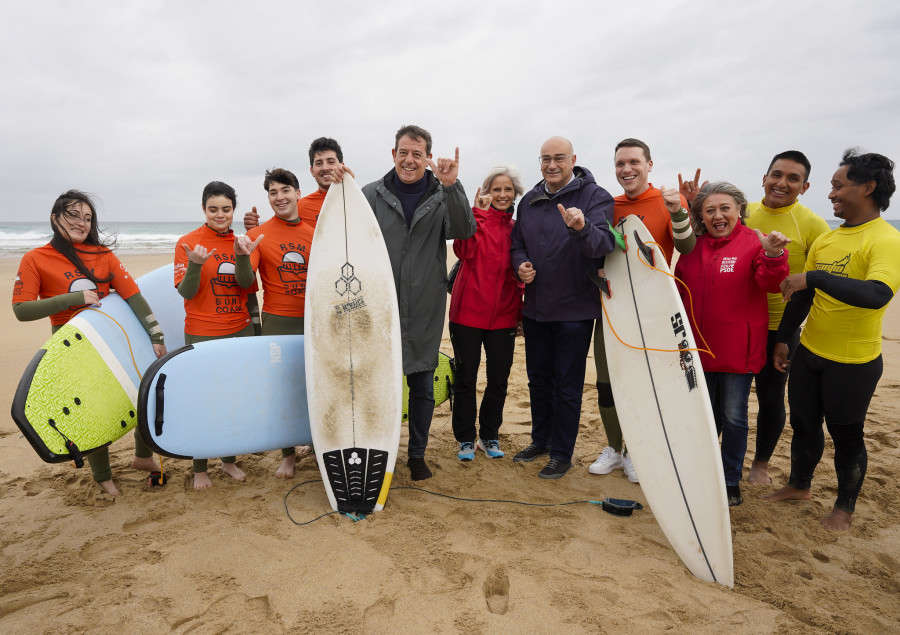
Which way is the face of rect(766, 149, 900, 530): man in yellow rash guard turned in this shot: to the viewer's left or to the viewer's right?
to the viewer's left

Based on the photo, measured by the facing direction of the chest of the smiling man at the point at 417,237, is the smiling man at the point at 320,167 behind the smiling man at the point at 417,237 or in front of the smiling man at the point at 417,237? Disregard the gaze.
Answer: behind

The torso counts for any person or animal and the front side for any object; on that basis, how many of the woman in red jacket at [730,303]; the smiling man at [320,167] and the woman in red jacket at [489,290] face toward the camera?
3

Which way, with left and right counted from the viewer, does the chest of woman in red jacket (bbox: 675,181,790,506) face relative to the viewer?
facing the viewer

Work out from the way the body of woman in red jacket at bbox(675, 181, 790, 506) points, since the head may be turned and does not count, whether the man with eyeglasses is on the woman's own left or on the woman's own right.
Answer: on the woman's own right

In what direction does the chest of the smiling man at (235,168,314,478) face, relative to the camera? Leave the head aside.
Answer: toward the camera

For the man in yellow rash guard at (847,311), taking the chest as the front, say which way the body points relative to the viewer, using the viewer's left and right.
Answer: facing the viewer and to the left of the viewer

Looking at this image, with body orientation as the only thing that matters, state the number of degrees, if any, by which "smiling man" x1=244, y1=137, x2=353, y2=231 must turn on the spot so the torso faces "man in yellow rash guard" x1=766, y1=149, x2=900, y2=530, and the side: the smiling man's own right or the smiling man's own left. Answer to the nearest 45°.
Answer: approximately 45° to the smiling man's own left

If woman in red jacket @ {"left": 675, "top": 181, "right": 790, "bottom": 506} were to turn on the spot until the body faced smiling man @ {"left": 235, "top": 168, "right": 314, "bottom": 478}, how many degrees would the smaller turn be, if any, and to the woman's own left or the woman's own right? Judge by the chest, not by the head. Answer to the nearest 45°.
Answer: approximately 90° to the woman's own right

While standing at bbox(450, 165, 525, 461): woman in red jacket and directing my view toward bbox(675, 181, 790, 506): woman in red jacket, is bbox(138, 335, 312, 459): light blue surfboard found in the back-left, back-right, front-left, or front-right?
back-right

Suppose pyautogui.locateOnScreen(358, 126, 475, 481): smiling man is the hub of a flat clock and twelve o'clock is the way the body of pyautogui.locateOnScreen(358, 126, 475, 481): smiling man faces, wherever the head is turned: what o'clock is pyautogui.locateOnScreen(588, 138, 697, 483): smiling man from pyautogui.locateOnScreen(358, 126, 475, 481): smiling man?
pyautogui.locateOnScreen(588, 138, 697, 483): smiling man is roughly at 9 o'clock from pyautogui.locateOnScreen(358, 126, 475, 481): smiling man.

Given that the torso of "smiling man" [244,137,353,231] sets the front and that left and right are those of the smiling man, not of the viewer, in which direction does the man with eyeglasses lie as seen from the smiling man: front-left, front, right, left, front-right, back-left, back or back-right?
front-left

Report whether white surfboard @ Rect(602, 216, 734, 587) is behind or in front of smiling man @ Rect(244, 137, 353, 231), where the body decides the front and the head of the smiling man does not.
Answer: in front

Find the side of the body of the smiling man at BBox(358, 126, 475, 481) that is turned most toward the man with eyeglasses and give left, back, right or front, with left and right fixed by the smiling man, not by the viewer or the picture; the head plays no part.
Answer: left

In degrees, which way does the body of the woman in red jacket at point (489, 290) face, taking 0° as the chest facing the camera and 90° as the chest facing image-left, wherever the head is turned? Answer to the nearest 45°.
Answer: approximately 0°
